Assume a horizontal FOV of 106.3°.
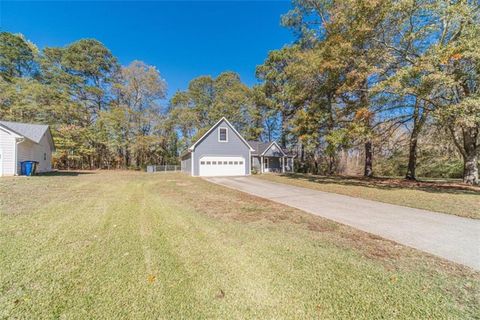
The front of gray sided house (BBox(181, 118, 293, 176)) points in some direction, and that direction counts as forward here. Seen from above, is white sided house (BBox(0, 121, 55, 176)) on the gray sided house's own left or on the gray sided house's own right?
on the gray sided house's own right

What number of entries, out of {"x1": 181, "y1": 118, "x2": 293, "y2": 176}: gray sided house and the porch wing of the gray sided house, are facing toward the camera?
2

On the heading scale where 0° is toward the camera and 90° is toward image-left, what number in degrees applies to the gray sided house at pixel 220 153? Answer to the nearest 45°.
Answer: approximately 0°

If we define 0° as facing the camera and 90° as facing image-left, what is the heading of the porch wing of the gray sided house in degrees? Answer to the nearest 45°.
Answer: approximately 0°
